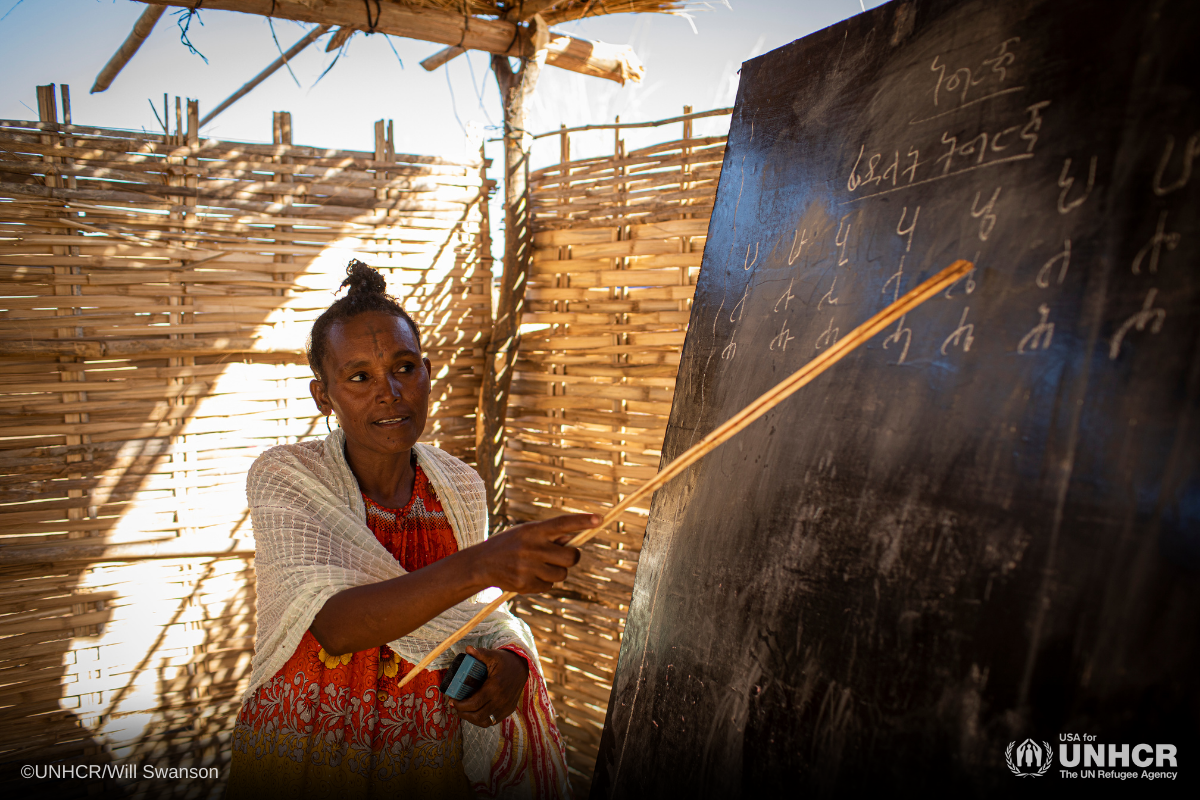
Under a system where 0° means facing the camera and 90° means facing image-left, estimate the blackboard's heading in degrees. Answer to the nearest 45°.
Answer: approximately 45°
